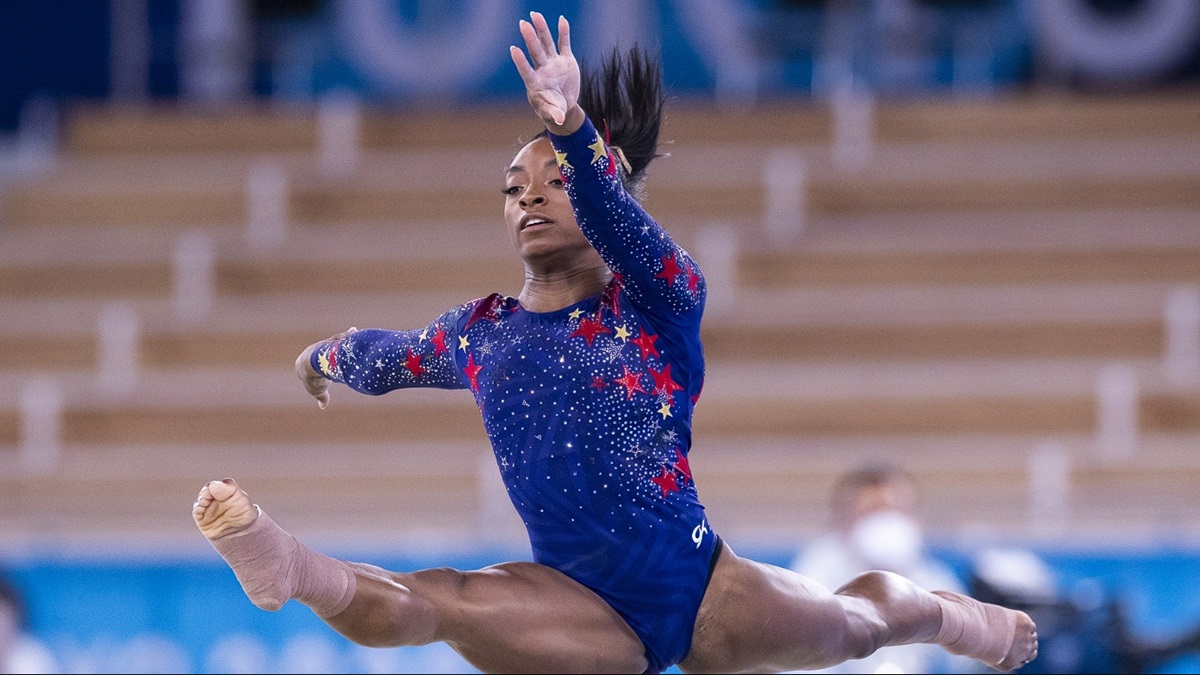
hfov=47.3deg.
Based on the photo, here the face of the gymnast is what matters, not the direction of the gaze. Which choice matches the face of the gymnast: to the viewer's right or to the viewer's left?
to the viewer's left

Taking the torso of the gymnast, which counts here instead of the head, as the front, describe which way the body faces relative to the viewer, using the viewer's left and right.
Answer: facing the viewer and to the left of the viewer

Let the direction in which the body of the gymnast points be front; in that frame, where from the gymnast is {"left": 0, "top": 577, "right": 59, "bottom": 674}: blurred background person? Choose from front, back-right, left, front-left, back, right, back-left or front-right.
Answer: right

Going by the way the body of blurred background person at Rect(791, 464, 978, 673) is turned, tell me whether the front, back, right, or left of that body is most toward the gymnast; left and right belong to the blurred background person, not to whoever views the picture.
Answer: front

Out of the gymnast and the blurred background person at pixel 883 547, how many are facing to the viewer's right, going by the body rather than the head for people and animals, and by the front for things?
0

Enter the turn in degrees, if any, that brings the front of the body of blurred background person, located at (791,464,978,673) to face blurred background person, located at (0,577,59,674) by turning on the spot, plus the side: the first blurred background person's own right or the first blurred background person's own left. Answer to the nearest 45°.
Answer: approximately 90° to the first blurred background person's own right

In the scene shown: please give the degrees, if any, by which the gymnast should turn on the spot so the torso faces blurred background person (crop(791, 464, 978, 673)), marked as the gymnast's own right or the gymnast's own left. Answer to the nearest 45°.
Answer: approximately 180°

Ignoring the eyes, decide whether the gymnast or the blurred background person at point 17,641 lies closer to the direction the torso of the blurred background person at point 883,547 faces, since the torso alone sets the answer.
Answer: the gymnast
